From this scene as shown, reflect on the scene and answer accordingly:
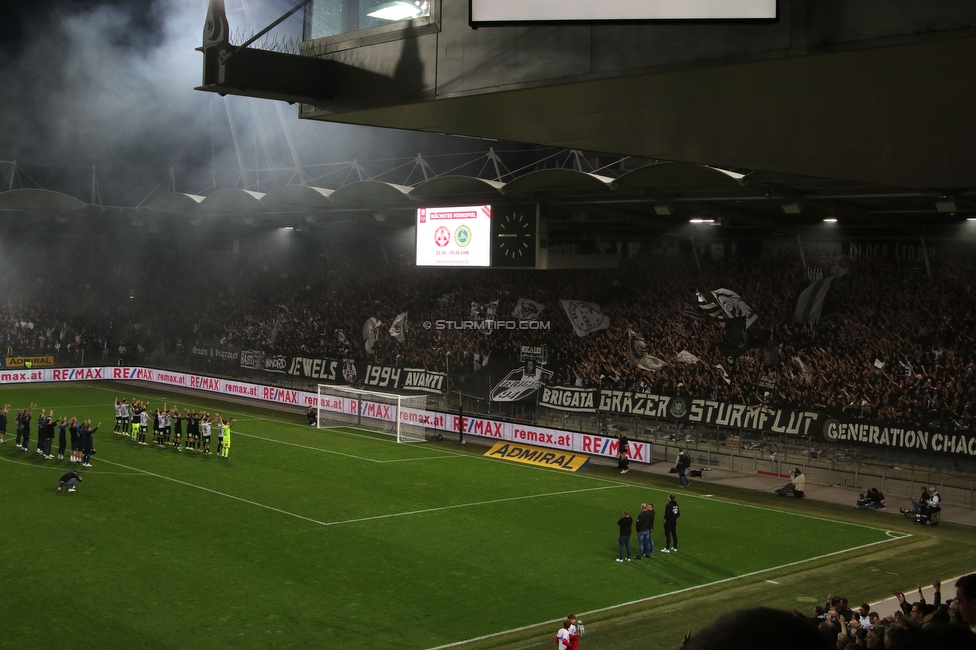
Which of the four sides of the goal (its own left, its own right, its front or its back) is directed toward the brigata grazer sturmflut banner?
left

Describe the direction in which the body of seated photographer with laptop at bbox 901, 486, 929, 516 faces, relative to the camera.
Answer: to the viewer's left

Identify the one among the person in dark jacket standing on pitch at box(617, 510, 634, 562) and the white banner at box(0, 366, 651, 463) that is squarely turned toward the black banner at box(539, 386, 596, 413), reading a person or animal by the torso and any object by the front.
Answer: the person in dark jacket standing on pitch

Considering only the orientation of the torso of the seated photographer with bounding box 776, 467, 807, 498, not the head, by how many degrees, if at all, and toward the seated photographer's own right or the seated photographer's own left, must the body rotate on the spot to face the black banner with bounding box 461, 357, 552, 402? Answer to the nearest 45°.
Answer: approximately 45° to the seated photographer's own right

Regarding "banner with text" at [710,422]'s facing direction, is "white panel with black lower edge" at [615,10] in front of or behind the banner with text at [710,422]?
in front

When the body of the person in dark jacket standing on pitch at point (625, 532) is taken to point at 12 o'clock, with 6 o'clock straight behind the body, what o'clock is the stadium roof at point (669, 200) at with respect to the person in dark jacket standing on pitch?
The stadium roof is roughly at 12 o'clock from the person in dark jacket standing on pitch.

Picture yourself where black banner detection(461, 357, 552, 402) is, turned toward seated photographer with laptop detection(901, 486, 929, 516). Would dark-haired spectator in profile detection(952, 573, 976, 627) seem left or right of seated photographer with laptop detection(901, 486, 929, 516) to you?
right

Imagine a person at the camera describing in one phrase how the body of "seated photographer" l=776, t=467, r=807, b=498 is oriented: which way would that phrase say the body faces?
to the viewer's left

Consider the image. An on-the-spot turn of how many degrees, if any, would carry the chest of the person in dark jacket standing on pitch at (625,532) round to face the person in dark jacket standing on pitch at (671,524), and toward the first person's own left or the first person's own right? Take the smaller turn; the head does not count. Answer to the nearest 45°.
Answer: approximately 45° to the first person's own right

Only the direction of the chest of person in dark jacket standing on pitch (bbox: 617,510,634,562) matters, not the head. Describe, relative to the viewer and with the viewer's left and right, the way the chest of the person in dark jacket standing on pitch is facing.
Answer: facing away from the viewer

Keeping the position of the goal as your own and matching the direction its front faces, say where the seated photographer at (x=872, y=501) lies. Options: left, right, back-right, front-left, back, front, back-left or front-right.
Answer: left

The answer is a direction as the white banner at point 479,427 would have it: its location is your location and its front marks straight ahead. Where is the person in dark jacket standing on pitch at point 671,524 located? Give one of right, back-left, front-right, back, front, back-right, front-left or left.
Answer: front-left

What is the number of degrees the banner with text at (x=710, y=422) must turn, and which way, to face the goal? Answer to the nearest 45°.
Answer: approximately 90° to its right
